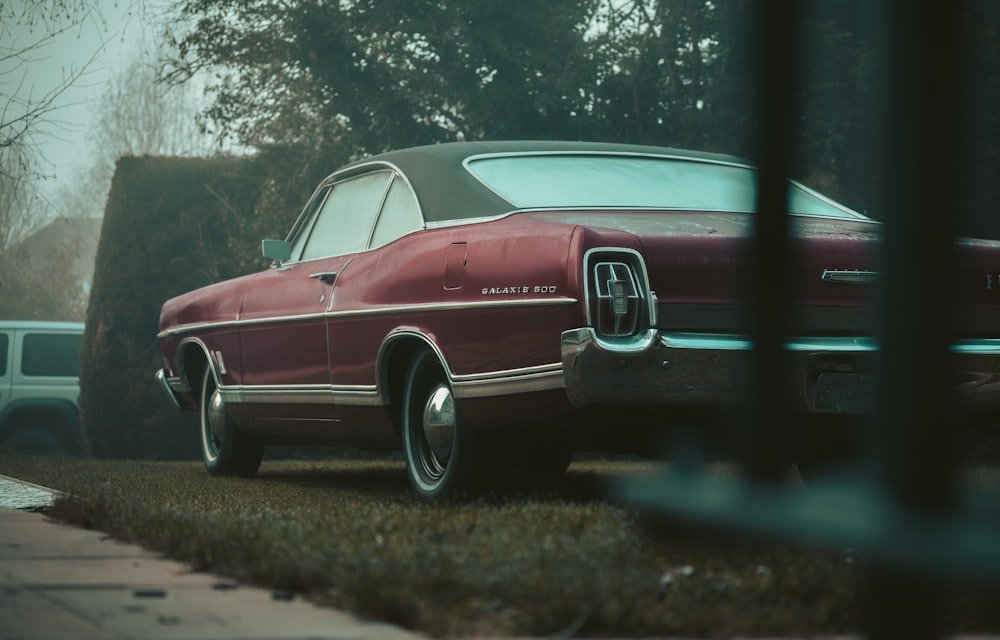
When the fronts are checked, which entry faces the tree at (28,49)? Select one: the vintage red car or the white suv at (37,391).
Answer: the vintage red car

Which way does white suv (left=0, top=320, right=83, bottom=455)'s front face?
to the viewer's left

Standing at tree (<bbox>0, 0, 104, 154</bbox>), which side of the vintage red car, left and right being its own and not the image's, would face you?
front

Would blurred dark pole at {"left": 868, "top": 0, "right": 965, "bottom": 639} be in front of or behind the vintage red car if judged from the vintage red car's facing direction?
behind

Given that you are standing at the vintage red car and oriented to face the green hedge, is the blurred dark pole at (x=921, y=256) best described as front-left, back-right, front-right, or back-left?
back-left

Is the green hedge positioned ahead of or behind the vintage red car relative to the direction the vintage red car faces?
ahead

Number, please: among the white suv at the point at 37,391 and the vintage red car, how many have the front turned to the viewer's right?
0

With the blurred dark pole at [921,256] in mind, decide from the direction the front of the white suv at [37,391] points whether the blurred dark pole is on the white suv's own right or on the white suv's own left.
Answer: on the white suv's own left

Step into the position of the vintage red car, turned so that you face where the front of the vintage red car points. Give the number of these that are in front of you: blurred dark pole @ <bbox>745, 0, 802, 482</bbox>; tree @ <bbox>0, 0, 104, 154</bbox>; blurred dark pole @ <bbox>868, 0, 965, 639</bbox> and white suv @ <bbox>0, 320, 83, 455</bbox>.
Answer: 2

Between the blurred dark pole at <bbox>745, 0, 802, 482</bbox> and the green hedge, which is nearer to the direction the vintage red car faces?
the green hedge

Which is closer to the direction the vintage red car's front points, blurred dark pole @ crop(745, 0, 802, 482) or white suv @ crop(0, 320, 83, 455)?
the white suv

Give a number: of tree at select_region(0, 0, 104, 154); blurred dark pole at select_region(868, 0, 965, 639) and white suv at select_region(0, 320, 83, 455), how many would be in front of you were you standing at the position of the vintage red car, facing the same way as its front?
2

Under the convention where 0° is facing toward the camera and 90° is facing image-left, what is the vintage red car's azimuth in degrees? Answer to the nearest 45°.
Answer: approximately 135°
